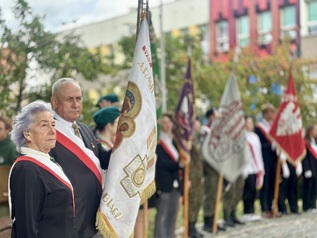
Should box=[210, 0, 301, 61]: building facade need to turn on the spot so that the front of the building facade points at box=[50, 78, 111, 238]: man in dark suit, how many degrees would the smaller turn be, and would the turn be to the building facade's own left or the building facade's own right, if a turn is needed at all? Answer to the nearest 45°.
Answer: approximately 45° to the building facade's own left

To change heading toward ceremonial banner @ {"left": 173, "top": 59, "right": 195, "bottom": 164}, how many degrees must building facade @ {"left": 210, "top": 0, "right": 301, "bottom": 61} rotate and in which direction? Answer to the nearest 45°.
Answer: approximately 45° to its left

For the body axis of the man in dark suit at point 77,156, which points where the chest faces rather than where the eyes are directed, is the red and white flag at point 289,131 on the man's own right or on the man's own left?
on the man's own left

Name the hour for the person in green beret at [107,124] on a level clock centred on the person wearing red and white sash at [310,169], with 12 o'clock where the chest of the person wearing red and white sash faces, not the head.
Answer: The person in green beret is roughly at 2 o'clock from the person wearing red and white sash.

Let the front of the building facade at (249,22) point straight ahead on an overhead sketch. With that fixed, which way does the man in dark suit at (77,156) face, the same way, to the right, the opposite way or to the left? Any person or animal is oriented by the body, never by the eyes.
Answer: to the left

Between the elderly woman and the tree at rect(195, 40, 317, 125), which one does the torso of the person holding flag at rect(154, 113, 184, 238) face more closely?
the elderly woman

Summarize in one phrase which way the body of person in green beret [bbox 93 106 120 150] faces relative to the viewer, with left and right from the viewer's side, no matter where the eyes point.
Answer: facing to the right of the viewer
